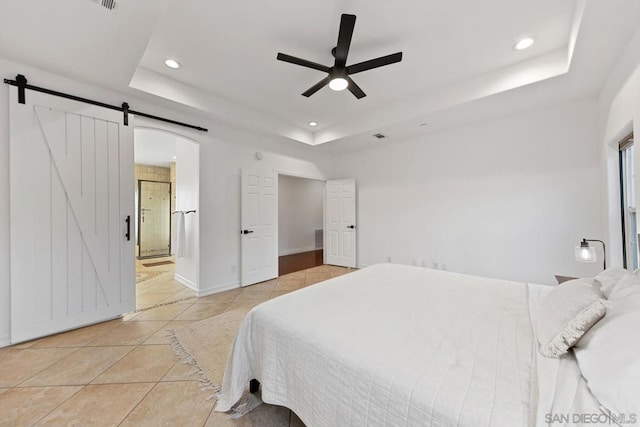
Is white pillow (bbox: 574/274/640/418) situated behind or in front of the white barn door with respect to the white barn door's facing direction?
in front

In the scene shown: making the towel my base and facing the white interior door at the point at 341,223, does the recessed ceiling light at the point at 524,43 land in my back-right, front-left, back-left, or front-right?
front-right

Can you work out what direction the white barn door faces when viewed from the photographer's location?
facing the viewer and to the right of the viewer

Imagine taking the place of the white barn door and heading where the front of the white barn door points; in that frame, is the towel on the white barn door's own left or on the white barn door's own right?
on the white barn door's own left

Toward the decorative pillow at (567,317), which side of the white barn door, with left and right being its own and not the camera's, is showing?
front

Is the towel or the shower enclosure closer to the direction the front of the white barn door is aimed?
the towel

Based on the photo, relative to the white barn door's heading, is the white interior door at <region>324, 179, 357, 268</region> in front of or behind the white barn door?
in front

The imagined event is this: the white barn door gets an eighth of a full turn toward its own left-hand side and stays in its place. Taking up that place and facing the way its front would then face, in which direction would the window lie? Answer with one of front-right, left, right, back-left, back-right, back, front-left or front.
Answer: front-right

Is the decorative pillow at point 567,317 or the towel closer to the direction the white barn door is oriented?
the decorative pillow

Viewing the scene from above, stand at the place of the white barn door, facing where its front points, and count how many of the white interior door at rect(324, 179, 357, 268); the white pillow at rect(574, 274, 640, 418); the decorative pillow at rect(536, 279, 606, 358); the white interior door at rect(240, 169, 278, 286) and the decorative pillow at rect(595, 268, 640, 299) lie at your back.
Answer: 0

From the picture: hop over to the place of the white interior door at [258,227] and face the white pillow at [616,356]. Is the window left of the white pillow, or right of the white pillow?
left

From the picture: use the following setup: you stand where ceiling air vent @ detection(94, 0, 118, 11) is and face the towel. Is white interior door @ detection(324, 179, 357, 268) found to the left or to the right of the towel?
right

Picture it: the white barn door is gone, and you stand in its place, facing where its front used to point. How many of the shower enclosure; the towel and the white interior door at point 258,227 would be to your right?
0

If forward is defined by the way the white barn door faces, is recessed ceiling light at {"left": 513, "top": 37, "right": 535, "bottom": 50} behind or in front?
in front

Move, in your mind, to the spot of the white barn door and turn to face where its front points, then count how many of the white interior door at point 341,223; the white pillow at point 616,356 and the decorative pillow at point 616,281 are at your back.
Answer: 0

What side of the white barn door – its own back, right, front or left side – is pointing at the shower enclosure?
back

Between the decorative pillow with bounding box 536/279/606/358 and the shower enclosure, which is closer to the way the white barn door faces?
the decorative pillow
